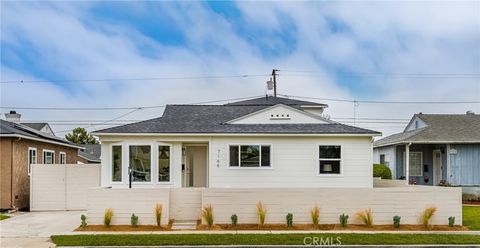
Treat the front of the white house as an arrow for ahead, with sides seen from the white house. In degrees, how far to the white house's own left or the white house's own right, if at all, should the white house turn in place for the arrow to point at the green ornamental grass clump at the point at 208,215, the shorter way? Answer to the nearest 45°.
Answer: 0° — it already faces it

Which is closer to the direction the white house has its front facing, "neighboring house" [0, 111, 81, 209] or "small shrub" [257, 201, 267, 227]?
the small shrub

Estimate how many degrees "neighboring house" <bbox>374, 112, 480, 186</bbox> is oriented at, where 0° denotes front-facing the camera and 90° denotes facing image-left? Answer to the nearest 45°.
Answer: approximately 0°

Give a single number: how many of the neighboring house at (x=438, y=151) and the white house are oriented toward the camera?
2

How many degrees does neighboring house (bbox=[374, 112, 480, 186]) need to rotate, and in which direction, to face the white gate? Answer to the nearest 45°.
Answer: approximately 45° to its right

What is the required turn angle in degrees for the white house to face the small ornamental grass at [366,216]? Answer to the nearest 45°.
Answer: approximately 45° to its left
